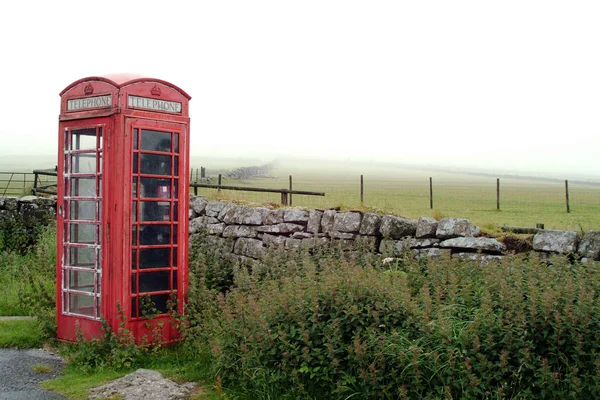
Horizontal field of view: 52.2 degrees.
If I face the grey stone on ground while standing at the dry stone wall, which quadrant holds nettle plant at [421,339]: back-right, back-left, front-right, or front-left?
front-left

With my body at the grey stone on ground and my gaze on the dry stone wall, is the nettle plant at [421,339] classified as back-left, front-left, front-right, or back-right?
front-right
